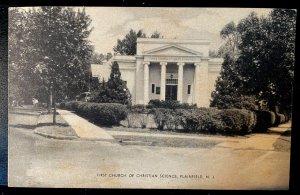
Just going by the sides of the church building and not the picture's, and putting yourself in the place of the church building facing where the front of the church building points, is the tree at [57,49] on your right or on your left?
on your right

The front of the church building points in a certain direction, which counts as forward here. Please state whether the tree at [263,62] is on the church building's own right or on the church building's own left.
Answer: on the church building's own left

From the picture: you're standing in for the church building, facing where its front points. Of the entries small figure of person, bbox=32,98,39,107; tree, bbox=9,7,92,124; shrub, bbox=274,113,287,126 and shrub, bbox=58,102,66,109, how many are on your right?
3

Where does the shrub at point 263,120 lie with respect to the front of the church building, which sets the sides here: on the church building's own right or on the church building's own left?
on the church building's own left

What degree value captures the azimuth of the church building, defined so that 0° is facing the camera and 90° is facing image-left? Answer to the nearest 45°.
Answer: approximately 0°

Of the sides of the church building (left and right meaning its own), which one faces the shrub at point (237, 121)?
front

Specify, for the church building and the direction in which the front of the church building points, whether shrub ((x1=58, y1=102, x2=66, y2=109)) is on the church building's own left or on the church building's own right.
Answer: on the church building's own right
